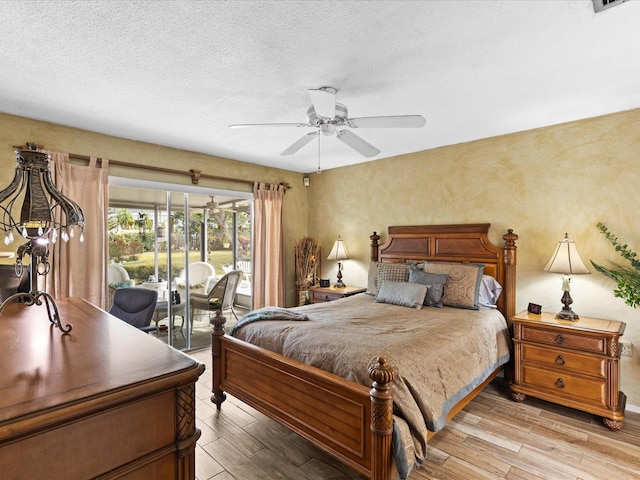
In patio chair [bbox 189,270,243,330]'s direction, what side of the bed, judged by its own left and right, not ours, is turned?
right

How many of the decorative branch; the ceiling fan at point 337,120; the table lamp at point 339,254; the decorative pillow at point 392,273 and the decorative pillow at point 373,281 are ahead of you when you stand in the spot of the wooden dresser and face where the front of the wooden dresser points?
5

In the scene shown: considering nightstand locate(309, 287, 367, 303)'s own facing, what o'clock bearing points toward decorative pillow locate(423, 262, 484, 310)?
The decorative pillow is roughly at 9 o'clock from the nightstand.

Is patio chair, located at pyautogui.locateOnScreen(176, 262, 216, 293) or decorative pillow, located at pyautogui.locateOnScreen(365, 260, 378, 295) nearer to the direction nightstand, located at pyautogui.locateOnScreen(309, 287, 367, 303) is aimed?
the patio chair

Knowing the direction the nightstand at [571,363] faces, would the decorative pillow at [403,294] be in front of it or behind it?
in front

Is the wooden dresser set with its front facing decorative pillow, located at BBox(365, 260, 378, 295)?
yes

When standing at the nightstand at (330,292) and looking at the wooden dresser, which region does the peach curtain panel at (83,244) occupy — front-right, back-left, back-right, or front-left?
front-right

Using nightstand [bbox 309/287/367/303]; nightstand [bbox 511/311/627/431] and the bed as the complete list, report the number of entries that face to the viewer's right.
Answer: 0

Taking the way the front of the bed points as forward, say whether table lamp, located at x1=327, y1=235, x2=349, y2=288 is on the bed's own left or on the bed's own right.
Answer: on the bed's own right

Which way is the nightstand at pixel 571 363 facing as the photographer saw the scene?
facing the viewer and to the left of the viewer

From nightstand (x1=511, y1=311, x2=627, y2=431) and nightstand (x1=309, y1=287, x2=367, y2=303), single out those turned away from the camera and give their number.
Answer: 0

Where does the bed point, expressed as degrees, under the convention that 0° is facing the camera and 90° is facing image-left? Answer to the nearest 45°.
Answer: approximately 45°

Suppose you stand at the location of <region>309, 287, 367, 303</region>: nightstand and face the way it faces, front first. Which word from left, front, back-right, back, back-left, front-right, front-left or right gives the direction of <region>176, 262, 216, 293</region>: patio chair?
front-right

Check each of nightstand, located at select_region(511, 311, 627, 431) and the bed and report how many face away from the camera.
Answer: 0
